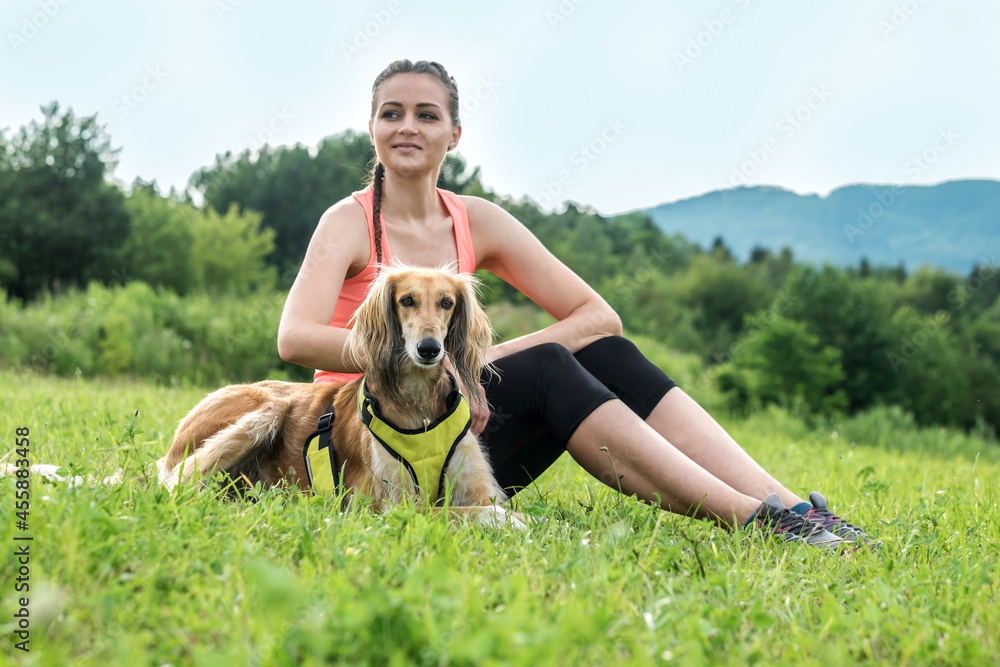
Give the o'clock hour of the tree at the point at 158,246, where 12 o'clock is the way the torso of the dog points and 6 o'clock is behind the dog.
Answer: The tree is roughly at 7 o'clock from the dog.

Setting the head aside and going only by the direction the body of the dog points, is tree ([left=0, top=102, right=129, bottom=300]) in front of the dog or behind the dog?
behind

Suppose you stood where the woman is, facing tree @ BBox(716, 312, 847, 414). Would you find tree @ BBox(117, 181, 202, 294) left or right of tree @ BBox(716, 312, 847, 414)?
left

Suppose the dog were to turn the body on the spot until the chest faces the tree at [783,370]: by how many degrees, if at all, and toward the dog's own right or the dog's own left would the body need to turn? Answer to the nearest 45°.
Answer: approximately 90° to the dog's own left

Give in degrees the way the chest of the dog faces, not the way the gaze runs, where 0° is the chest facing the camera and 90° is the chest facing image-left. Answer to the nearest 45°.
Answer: approximately 315°

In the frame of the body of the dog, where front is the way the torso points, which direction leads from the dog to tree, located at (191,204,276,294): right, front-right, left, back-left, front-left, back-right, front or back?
back-left

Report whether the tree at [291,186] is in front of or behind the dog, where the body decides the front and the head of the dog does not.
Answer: behind

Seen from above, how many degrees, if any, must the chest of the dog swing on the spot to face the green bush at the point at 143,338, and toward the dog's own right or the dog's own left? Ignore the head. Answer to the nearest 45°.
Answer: approximately 135° to the dog's own left
